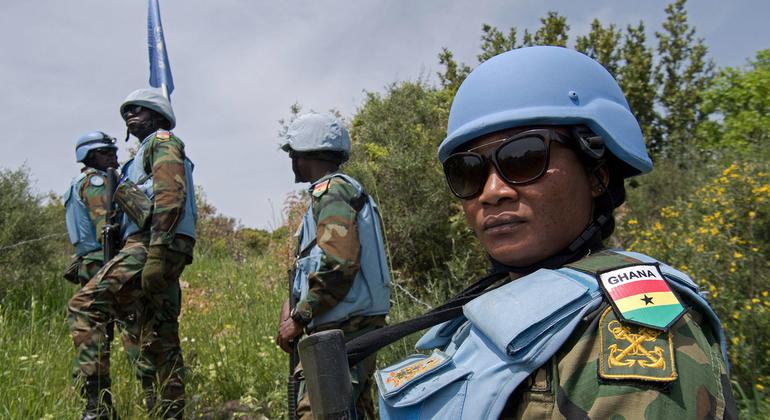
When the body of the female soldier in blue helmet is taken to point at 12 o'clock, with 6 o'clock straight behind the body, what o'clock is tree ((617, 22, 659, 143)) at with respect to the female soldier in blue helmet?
The tree is roughly at 5 o'clock from the female soldier in blue helmet.

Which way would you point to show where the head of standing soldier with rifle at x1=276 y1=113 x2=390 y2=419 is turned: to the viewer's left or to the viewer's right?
to the viewer's left

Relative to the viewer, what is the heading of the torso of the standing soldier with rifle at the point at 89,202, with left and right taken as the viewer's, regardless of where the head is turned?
facing to the right of the viewer

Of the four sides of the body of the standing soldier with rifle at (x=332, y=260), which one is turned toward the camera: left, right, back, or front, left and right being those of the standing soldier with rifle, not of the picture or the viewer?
left
